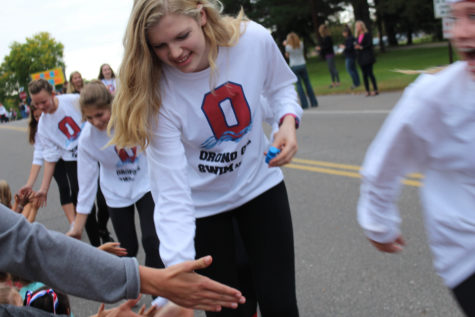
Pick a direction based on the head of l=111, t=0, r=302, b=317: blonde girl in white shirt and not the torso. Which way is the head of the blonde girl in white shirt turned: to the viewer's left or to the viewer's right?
to the viewer's left

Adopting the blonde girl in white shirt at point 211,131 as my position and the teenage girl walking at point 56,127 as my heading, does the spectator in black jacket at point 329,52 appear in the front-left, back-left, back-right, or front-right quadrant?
front-right

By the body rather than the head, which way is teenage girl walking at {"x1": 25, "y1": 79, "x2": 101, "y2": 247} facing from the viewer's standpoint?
toward the camera

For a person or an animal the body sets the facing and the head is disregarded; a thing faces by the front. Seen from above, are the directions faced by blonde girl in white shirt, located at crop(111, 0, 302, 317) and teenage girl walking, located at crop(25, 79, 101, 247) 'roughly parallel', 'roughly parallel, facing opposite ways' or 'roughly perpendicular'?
roughly parallel

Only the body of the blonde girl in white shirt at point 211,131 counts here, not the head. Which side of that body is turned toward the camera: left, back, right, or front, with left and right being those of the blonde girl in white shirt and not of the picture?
front
